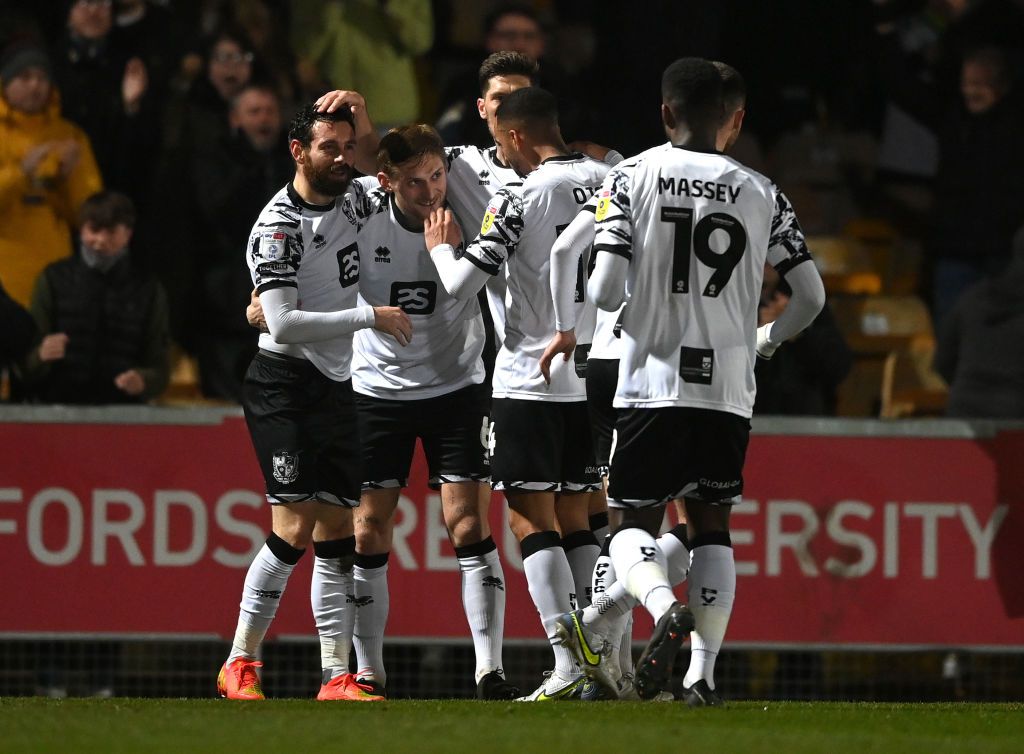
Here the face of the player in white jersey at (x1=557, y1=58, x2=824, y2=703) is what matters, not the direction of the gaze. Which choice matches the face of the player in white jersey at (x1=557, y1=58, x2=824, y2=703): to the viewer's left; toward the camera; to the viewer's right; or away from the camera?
away from the camera

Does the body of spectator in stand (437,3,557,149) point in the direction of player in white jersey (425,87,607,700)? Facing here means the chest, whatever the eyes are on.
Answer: yes

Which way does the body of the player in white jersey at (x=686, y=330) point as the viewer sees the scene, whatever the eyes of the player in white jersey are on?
away from the camera

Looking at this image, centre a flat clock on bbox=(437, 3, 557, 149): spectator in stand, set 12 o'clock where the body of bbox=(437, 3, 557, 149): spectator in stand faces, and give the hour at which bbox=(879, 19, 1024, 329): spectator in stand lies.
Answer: bbox=(879, 19, 1024, 329): spectator in stand is roughly at 9 o'clock from bbox=(437, 3, 557, 149): spectator in stand.

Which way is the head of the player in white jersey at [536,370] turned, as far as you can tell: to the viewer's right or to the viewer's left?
to the viewer's left

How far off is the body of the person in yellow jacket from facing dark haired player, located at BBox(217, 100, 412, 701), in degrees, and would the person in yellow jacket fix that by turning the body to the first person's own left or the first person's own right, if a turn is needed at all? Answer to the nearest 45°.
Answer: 0° — they already face them

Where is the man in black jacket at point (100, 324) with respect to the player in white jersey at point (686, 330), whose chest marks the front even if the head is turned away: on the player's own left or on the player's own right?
on the player's own left

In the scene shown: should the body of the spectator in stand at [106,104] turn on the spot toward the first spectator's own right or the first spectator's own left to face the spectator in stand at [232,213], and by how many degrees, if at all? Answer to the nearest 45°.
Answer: approximately 45° to the first spectator's own left

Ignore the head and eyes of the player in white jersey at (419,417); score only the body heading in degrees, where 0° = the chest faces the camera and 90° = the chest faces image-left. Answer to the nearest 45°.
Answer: approximately 0°

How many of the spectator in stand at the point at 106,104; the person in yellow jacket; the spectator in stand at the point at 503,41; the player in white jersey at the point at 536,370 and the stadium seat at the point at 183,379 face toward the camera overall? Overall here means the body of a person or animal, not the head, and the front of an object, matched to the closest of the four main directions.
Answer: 4
